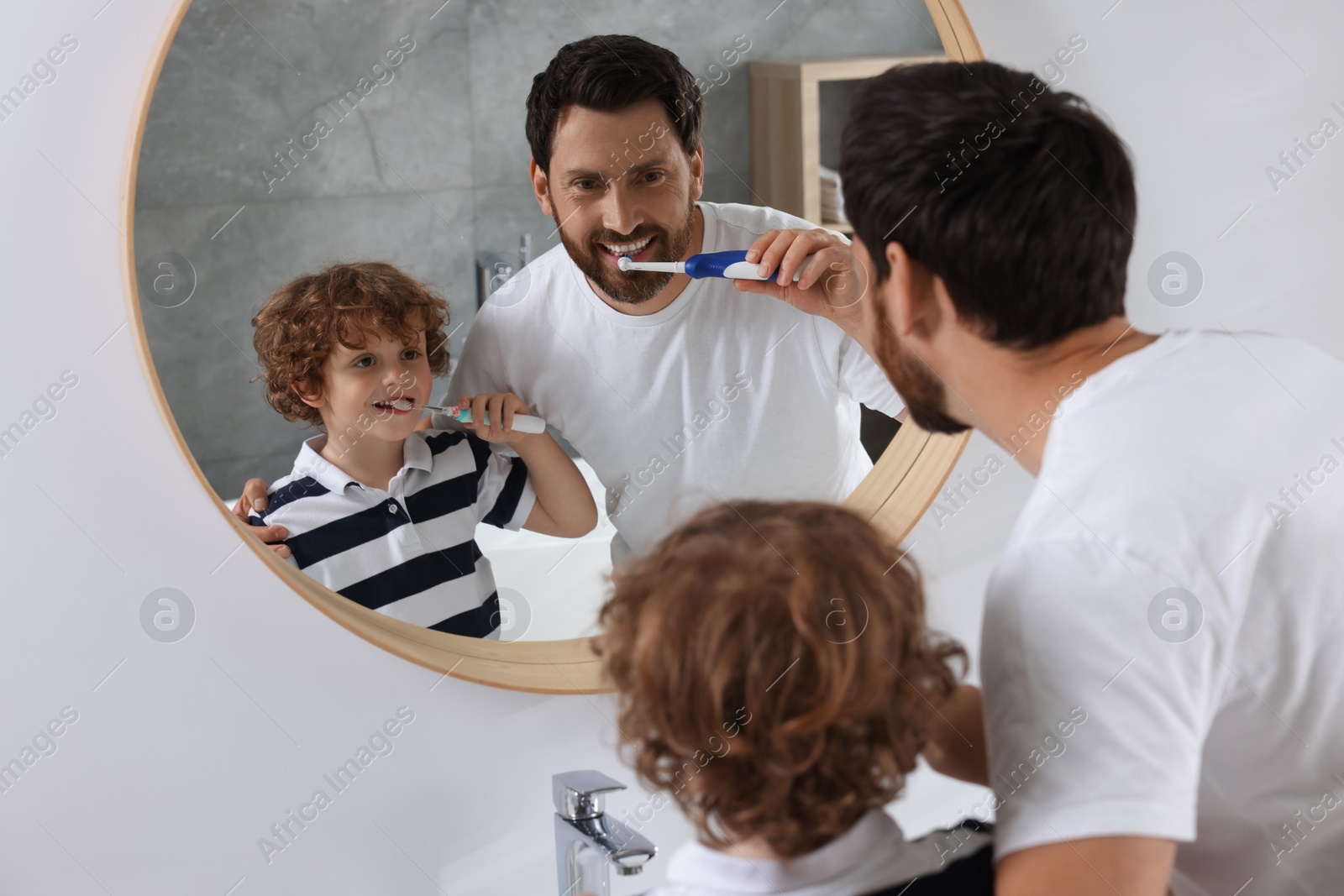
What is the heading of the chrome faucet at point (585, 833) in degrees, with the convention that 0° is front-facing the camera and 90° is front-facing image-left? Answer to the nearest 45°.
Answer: approximately 315°

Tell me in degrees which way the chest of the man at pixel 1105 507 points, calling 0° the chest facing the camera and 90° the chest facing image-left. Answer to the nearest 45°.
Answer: approximately 135°

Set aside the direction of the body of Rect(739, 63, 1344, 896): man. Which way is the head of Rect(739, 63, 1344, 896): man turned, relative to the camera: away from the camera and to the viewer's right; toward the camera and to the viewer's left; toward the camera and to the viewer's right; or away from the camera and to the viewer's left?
away from the camera and to the viewer's left

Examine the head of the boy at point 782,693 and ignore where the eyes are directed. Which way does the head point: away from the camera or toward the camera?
away from the camera

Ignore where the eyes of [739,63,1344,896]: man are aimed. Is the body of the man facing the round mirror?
yes

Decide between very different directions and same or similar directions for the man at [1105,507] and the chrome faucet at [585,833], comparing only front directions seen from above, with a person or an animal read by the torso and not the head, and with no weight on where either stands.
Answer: very different directions
